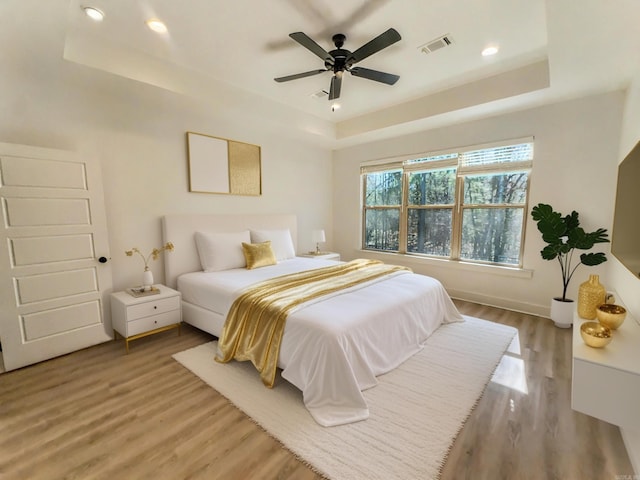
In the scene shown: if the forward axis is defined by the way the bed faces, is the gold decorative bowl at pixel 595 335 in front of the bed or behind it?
in front

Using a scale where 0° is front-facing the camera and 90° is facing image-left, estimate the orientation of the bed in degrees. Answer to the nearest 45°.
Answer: approximately 315°

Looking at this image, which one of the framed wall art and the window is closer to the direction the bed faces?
the window

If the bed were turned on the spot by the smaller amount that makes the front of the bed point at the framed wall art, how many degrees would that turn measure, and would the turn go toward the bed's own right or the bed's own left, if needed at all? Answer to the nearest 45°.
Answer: approximately 180°

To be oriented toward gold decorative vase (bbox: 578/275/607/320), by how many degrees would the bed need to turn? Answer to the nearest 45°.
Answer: approximately 45° to its left

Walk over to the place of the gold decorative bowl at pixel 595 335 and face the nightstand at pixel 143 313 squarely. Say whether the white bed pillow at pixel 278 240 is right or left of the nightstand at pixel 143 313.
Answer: right

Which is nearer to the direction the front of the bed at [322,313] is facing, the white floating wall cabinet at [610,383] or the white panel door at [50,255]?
the white floating wall cabinet

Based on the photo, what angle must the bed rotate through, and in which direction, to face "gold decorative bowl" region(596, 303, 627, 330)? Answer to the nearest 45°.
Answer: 0° — it already faces it

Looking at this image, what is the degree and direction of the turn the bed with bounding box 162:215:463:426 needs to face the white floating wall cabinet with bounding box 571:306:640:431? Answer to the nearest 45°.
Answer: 0° — it already faces it

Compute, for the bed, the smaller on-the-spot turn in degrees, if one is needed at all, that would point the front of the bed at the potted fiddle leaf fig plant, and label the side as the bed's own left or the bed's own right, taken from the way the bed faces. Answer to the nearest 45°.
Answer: approximately 45° to the bed's own left

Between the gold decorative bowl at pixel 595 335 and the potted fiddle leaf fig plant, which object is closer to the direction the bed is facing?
the gold decorative bowl
